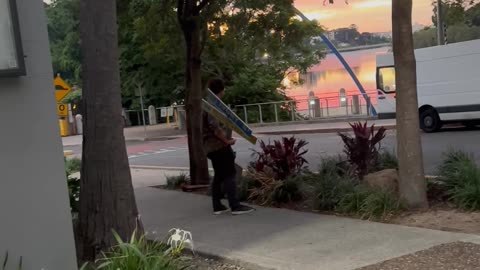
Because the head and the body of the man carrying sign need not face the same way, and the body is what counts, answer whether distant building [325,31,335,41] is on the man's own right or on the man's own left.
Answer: on the man's own left

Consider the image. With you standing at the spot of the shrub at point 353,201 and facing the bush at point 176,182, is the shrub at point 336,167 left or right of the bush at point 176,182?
right

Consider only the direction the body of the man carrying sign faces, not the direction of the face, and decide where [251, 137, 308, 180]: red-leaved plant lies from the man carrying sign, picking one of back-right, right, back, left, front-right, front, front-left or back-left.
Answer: front-left

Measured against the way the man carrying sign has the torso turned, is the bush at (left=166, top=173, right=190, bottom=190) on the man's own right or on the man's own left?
on the man's own left

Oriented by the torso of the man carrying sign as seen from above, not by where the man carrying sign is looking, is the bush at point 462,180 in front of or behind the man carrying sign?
in front

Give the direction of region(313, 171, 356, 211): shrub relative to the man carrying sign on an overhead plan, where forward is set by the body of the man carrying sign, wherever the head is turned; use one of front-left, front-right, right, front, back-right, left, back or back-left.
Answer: front

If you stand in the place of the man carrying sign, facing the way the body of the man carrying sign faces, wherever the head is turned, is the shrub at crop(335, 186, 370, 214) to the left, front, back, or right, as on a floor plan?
front

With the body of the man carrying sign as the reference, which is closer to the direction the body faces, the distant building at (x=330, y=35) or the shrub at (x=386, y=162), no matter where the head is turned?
the shrub

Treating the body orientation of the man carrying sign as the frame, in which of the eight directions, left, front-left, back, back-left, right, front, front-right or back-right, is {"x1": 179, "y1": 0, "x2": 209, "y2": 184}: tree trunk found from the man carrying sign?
left

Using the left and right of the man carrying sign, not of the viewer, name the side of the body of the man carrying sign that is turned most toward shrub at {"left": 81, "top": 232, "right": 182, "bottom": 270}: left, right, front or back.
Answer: right

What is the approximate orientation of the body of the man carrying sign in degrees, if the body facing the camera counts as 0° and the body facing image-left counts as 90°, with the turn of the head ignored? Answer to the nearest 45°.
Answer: approximately 270°

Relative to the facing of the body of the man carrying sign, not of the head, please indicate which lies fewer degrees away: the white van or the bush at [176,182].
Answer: the white van
